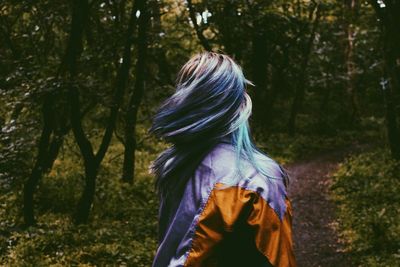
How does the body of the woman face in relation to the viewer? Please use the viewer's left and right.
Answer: facing away from the viewer and to the left of the viewer
